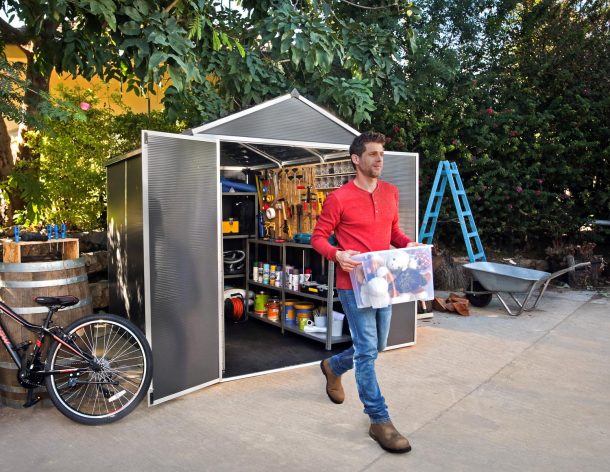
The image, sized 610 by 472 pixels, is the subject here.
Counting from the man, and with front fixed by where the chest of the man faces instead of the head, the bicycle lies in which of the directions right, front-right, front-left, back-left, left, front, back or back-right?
back-right

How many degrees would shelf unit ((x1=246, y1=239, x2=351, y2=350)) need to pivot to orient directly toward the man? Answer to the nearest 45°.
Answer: approximately 45° to its left

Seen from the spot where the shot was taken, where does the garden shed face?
facing the viewer and to the right of the viewer

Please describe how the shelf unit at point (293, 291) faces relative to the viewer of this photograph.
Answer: facing the viewer and to the left of the viewer
